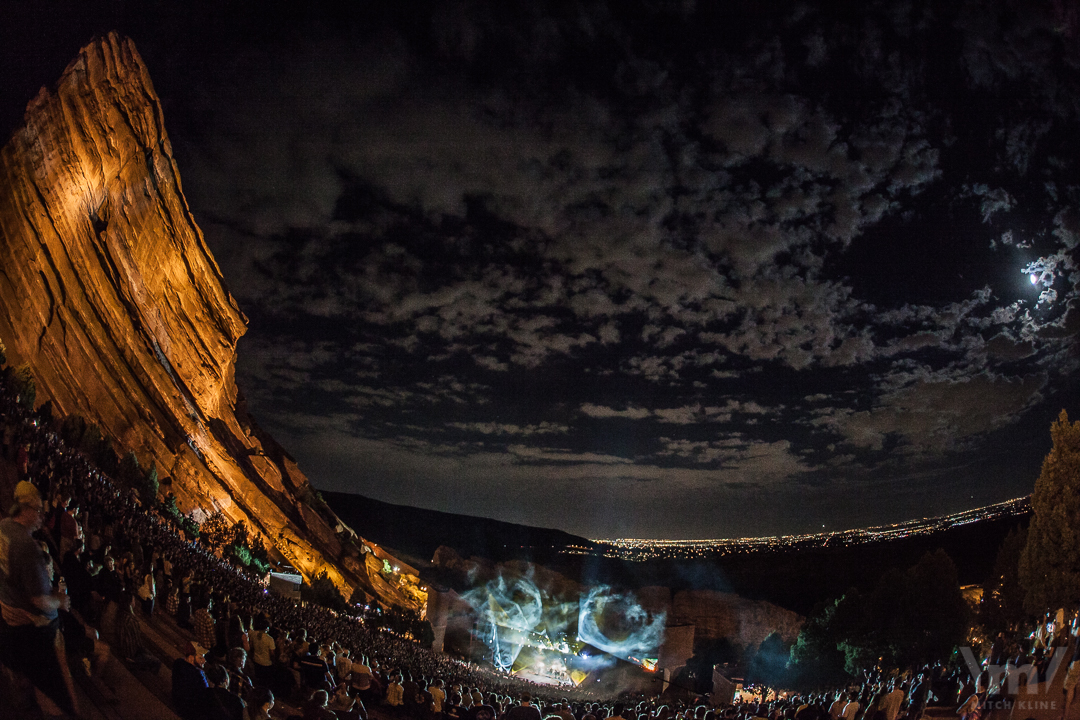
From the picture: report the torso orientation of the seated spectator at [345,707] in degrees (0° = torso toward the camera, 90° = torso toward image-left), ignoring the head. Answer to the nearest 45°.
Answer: approximately 225°

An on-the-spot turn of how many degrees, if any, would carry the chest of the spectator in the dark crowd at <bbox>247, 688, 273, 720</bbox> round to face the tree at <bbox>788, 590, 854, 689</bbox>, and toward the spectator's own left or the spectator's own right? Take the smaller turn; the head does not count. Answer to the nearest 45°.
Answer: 0° — they already face it

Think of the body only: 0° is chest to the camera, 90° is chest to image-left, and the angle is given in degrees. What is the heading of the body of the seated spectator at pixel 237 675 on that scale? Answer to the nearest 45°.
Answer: approximately 225°

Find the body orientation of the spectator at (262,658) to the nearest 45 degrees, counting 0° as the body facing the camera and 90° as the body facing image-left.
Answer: approximately 225°

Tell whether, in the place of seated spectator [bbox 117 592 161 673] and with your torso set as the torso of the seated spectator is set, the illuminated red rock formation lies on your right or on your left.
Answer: on your left

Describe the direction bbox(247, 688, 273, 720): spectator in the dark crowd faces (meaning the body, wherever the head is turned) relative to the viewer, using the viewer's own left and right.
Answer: facing away from the viewer and to the right of the viewer

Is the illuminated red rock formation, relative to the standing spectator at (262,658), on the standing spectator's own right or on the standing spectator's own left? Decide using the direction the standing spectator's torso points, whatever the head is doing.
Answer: on the standing spectator's own left

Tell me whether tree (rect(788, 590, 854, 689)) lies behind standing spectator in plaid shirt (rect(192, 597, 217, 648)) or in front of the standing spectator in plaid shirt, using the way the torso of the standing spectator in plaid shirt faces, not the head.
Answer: in front

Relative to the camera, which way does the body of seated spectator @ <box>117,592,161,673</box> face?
to the viewer's right

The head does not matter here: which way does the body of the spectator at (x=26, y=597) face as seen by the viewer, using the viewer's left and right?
facing to the right of the viewer

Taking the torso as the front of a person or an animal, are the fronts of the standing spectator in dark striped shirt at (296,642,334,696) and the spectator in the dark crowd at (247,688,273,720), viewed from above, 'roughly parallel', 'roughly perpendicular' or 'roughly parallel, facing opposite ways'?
roughly parallel

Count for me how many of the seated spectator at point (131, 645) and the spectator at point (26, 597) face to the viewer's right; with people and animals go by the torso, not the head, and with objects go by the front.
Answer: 2

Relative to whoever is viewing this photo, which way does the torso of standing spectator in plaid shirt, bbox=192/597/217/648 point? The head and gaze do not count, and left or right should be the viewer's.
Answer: facing away from the viewer and to the right of the viewer
